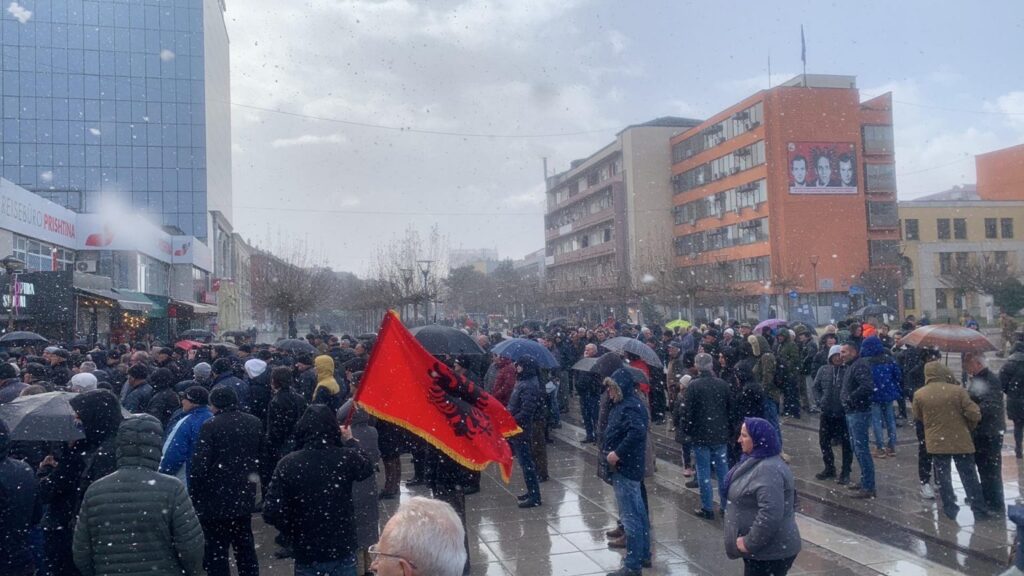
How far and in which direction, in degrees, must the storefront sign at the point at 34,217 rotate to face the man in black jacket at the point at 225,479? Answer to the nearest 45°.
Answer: approximately 45° to its right

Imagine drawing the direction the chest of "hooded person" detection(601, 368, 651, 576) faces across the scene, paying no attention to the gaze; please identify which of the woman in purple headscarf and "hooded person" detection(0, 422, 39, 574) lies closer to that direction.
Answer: the hooded person

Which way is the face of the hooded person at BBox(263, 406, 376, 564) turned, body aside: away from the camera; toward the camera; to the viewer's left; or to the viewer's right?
away from the camera

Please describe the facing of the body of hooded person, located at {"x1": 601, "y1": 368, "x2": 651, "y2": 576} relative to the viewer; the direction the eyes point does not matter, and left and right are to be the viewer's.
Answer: facing to the left of the viewer

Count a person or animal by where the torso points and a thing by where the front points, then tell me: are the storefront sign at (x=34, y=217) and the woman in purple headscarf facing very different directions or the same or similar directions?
very different directions

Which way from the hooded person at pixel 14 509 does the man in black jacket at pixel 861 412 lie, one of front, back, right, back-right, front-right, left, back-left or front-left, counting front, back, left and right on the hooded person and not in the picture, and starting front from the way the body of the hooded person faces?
right

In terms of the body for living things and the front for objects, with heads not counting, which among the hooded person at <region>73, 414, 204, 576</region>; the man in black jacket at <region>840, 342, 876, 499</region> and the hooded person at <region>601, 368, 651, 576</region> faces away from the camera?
the hooded person at <region>73, 414, 204, 576</region>

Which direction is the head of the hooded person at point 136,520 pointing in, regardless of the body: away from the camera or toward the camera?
away from the camera

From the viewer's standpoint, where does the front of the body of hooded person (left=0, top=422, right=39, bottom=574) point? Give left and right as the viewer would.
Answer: facing away from the viewer

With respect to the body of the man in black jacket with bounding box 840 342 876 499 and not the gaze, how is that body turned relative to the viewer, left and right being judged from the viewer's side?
facing to the left of the viewer

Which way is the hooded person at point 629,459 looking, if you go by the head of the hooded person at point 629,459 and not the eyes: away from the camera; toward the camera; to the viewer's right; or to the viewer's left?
to the viewer's left

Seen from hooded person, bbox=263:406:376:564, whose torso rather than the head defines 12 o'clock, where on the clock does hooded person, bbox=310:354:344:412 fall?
hooded person, bbox=310:354:344:412 is roughly at 12 o'clock from hooded person, bbox=263:406:376:564.
